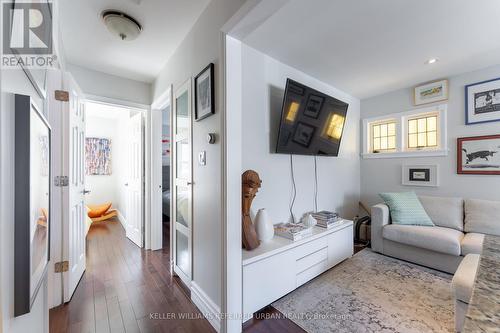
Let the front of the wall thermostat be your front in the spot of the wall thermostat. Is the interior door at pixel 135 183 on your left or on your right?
on your right

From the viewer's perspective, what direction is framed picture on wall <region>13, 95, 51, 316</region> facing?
to the viewer's right

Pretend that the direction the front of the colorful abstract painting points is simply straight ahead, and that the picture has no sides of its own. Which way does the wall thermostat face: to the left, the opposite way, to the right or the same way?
to the right

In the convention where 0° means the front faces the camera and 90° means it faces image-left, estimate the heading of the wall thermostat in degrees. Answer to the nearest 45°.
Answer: approximately 45°

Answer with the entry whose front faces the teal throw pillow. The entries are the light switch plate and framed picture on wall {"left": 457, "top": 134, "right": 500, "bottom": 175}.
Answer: the framed picture on wall

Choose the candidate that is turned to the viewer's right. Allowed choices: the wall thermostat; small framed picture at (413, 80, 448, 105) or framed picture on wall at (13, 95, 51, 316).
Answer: the framed picture on wall

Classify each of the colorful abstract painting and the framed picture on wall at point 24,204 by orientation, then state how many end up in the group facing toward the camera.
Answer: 1

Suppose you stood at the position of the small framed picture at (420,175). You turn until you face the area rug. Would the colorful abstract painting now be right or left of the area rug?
right

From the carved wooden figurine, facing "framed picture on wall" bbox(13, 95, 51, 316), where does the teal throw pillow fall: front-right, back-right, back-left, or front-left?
back-left

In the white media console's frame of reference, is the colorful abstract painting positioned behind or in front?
behind

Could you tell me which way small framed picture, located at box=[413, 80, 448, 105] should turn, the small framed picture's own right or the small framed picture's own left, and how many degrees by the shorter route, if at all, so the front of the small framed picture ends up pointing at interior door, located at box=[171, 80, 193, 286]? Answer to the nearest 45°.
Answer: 0° — it already faces it
